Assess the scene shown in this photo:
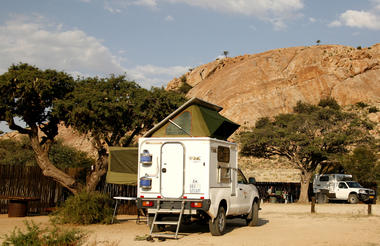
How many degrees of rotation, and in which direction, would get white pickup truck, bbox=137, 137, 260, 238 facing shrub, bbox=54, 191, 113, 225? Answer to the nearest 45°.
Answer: approximately 90° to its left

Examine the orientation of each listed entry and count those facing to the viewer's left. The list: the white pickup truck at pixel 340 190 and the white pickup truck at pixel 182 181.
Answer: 0

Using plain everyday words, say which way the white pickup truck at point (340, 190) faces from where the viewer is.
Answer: facing the viewer and to the right of the viewer

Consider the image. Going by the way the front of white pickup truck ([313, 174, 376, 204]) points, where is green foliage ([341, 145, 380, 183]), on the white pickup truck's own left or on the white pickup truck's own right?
on the white pickup truck's own left

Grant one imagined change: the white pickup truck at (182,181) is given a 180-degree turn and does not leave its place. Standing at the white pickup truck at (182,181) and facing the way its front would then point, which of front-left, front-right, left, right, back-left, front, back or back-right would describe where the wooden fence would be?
right

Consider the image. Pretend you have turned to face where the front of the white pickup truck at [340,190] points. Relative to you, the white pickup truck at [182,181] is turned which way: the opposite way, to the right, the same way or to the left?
to the left

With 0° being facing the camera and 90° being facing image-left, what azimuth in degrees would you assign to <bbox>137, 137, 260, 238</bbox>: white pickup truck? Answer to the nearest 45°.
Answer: approximately 225°
